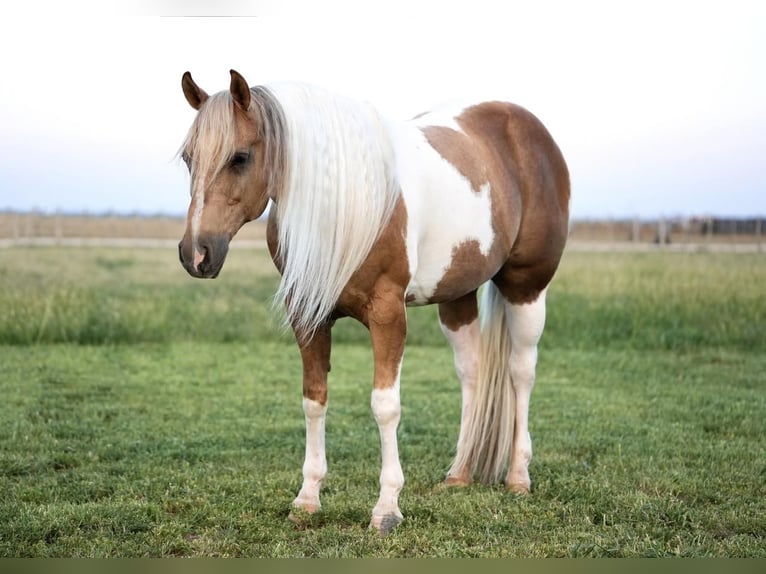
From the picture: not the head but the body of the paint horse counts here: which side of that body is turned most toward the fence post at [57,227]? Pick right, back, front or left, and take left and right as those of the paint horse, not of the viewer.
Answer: right

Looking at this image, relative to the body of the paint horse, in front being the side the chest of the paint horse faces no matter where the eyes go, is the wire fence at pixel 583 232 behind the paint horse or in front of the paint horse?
behind

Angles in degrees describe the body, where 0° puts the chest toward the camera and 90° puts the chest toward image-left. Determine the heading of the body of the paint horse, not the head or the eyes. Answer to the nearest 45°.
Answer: approximately 45°
